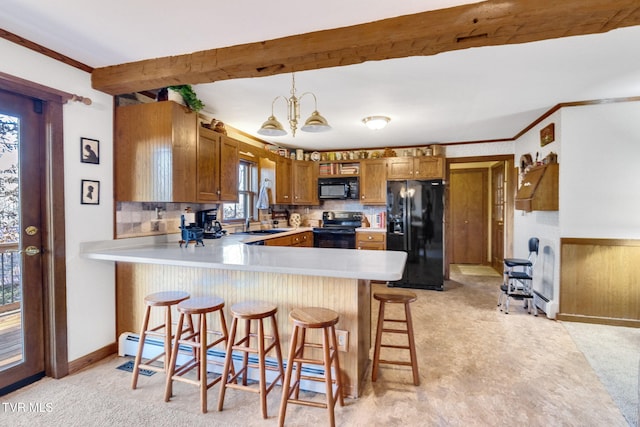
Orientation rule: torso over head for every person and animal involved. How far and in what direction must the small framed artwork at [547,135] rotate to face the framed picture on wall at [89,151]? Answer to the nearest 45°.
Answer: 0° — it already faces it

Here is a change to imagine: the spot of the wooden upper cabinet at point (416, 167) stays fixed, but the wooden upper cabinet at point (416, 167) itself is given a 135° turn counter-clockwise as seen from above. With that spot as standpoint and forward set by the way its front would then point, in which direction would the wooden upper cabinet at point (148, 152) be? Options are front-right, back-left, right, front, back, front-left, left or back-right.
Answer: back

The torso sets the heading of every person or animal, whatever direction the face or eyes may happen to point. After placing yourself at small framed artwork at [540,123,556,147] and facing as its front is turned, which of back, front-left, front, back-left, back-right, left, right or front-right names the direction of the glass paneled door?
front

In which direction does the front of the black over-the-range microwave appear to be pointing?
toward the camera

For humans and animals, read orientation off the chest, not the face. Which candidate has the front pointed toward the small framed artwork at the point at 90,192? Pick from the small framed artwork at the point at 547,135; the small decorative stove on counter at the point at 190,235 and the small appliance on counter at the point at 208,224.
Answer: the small framed artwork at the point at 547,135

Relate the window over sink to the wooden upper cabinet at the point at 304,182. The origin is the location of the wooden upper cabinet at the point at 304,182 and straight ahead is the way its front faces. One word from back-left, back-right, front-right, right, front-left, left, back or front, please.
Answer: front-right

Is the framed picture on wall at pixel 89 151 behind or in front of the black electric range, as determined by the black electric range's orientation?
in front

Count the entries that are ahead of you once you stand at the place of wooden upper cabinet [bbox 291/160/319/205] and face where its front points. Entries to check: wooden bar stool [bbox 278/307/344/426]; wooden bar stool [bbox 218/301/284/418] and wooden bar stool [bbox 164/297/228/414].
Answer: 3

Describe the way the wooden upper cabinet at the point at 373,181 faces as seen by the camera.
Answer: facing the viewer

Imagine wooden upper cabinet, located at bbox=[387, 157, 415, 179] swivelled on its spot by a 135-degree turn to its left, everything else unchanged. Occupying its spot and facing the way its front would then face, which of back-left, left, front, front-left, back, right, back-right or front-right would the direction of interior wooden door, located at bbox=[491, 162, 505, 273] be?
front

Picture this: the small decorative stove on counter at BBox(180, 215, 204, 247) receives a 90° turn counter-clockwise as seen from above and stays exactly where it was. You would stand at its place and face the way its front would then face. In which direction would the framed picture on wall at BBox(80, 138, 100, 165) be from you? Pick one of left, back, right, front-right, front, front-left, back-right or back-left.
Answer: back-left

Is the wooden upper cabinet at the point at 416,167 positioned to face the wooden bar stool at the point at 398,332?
yes

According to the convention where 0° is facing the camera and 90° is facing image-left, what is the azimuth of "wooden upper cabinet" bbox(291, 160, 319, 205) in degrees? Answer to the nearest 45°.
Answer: approximately 0°

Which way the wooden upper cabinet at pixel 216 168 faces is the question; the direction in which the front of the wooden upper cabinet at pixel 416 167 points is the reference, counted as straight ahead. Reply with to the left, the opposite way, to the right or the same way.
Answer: to the left

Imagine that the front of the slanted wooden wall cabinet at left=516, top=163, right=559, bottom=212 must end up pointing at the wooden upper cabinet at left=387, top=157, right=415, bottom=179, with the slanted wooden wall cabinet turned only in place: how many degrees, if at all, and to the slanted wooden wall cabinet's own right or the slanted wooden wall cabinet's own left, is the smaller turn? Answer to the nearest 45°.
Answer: approximately 45° to the slanted wooden wall cabinet's own right

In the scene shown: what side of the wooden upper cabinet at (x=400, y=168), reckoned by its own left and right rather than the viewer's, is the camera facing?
front

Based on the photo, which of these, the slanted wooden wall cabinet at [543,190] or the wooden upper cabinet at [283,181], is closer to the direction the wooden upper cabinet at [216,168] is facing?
the slanted wooden wall cabinet
